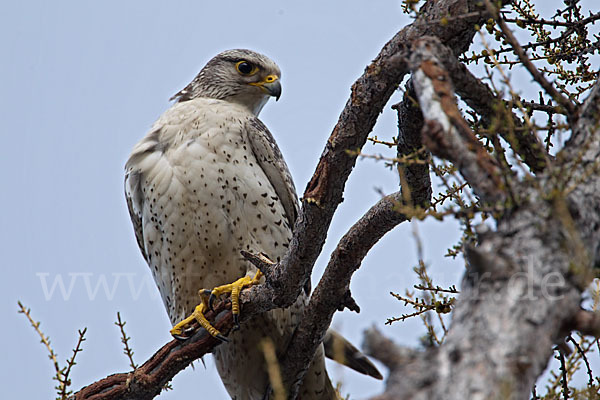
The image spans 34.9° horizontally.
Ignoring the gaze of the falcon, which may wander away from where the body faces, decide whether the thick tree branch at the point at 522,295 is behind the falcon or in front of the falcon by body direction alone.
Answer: in front

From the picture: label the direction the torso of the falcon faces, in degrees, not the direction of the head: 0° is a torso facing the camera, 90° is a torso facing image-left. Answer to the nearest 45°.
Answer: approximately 0°
